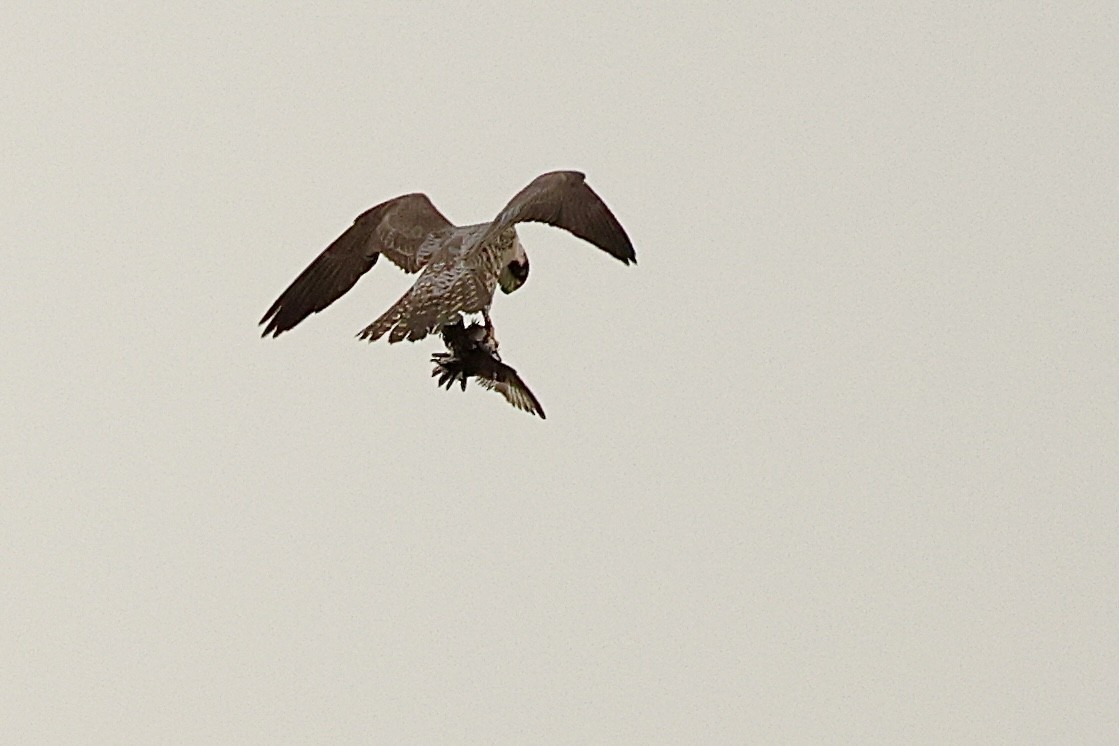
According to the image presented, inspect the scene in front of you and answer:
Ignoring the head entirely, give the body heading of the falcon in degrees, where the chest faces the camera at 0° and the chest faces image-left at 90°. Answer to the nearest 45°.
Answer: approximately 225°
